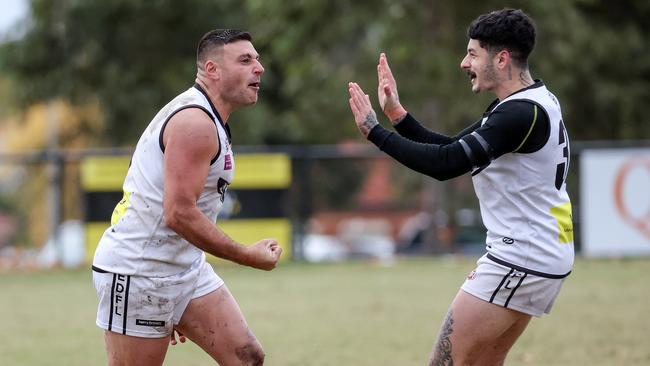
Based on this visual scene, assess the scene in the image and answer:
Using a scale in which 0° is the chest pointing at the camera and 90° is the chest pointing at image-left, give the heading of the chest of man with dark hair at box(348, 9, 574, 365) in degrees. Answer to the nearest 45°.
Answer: approximately 90°

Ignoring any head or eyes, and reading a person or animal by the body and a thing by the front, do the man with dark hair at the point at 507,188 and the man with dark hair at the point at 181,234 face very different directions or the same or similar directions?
very different directions

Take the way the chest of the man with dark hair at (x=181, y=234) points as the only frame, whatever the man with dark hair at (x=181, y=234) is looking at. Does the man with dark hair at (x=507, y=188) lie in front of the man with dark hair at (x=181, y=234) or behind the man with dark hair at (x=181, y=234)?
in front

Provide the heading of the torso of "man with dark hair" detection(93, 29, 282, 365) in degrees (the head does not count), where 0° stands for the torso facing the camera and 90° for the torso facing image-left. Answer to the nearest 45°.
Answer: approximately 270°

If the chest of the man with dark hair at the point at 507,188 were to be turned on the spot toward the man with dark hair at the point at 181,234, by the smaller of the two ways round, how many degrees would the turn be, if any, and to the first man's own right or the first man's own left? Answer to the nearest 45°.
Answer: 0° — they already face them

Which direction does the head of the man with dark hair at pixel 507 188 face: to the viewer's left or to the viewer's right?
to the viewer's left
